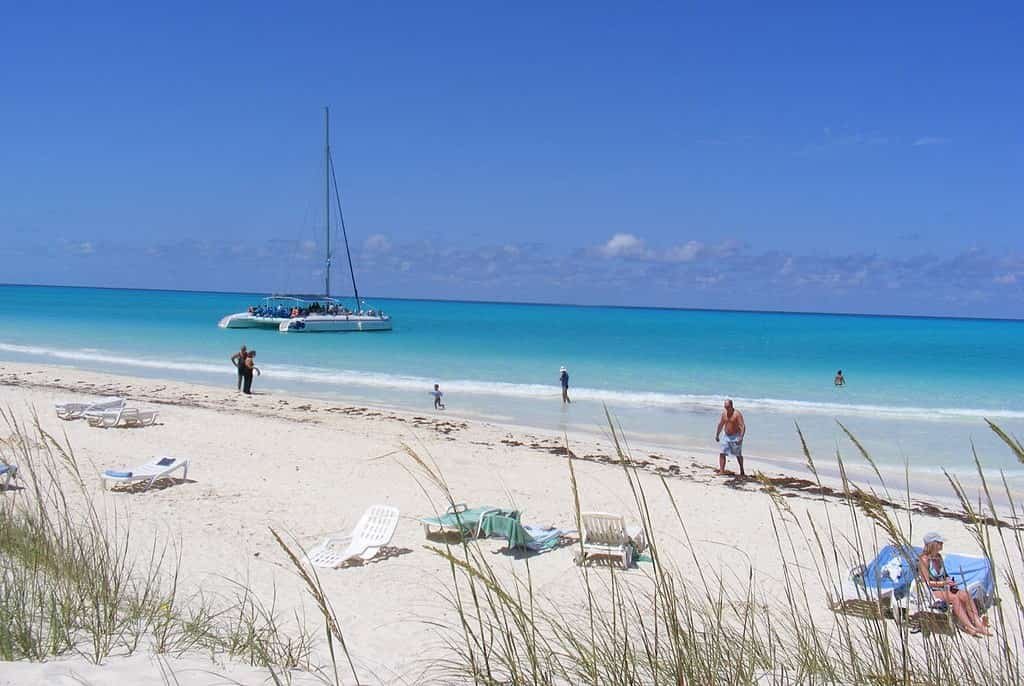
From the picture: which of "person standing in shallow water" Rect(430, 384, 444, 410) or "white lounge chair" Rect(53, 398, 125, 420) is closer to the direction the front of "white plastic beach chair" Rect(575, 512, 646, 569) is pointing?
the person standing in shallow water

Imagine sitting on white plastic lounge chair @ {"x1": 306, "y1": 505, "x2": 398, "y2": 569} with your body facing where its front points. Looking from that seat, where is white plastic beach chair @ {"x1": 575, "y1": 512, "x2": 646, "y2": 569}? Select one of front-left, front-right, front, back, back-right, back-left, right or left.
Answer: back-left

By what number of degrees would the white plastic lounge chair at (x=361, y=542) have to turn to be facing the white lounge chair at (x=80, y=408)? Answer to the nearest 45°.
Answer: approximately 90° to its right

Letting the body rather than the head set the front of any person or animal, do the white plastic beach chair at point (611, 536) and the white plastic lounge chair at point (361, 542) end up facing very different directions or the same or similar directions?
very different directions

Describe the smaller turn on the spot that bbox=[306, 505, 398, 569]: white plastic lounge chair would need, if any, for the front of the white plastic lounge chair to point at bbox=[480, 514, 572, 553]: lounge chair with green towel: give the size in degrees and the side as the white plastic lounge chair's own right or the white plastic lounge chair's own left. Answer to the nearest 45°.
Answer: approximately 135° to the white plastic lounge chair's own left

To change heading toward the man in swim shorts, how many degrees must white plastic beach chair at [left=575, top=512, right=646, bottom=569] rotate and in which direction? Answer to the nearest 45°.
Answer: approximately 45° to its left
